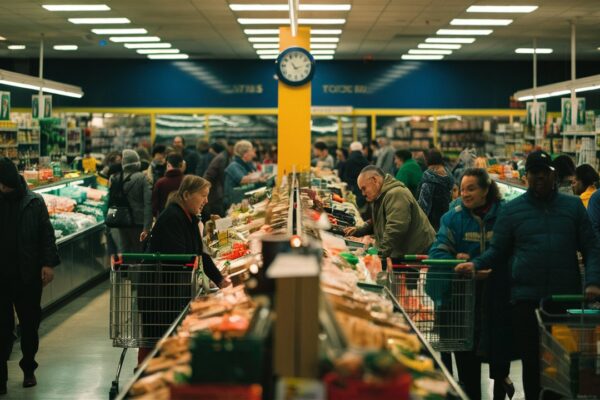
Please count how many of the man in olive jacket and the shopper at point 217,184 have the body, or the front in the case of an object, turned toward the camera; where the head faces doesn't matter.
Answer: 0

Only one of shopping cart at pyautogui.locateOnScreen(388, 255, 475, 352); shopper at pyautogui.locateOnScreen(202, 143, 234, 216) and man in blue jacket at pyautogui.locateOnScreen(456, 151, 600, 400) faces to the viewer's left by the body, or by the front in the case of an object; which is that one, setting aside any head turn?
the shopping cart

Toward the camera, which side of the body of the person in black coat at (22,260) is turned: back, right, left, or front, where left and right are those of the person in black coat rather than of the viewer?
front

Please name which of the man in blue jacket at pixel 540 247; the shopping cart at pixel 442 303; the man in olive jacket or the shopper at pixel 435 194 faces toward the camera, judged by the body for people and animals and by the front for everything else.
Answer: the man in blue jacket

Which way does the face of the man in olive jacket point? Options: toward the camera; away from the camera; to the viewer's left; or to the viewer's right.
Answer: to the viewer's left

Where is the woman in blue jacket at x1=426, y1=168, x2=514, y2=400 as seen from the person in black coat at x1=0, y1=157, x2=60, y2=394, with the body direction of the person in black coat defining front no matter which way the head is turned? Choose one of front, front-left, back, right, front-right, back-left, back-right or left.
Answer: front-left

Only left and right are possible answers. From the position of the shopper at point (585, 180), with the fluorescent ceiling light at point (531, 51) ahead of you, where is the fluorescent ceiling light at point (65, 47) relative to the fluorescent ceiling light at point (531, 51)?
left

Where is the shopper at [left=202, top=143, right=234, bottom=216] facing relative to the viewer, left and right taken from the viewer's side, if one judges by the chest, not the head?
facing to the right of the viewer

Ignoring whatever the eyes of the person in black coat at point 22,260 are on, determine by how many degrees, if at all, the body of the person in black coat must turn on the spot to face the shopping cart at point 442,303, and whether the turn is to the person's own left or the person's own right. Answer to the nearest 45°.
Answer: approximately 45° to the person's own left

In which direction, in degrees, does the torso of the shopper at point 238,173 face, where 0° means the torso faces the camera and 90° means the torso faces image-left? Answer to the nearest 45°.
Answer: approximately 270°

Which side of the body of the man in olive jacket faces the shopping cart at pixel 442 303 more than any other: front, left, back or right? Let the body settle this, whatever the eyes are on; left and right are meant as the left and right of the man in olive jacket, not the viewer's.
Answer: left

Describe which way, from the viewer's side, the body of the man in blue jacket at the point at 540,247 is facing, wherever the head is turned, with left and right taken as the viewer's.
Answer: facing the viewer
